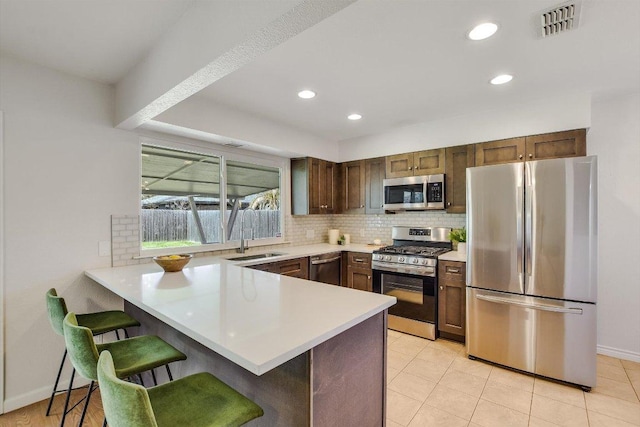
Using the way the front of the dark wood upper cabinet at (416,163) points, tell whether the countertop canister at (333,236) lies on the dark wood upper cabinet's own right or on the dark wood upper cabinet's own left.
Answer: on the dark wood upper cabinet's own right

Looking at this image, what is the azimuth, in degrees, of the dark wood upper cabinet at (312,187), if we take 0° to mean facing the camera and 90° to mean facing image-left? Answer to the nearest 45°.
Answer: approximately 315°

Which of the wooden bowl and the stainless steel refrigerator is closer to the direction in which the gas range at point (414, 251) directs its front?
the wooden bowl

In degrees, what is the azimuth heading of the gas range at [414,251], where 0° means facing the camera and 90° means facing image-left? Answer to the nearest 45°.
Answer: approximately 45°
